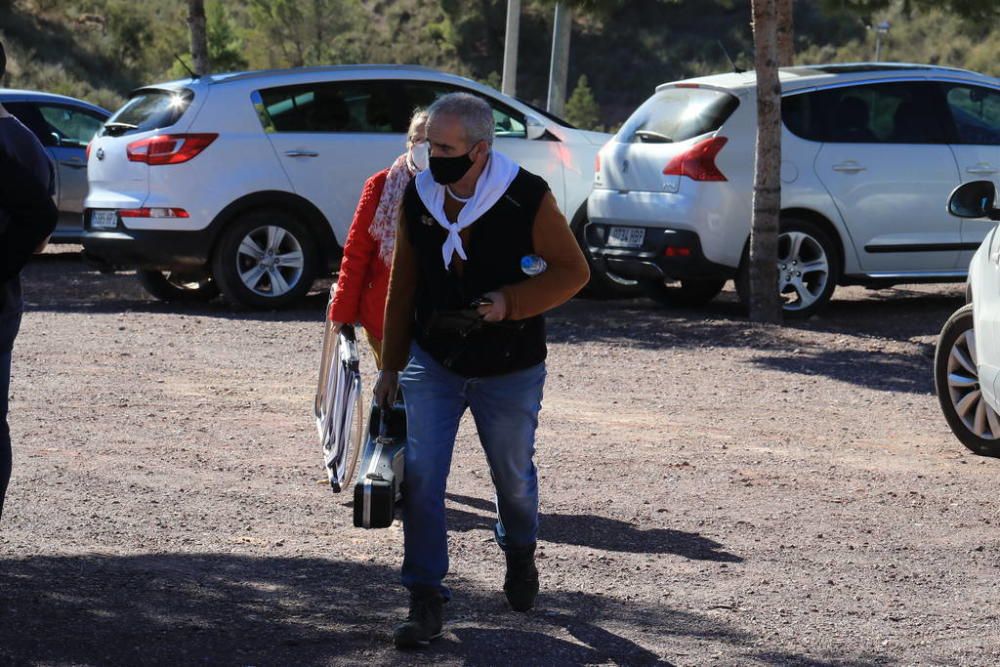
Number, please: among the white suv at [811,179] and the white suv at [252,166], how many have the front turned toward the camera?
0

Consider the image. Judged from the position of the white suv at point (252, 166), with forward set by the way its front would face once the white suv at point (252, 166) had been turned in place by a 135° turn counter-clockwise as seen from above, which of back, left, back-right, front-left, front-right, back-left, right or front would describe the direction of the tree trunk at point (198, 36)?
right

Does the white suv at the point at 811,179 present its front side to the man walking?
no

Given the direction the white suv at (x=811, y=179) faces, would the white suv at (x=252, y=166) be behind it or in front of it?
behind

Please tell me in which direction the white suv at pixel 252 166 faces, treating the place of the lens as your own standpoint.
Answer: facing away from the viewer and to the right of the viewer

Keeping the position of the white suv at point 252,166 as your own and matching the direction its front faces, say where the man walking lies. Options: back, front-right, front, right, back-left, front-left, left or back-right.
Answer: back-right

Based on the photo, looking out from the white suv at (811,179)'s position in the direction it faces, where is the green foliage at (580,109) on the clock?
The green foliage is roughly at 10 o'clock from the white suv.

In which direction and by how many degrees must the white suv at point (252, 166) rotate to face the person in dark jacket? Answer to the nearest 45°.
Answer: approximately 135° to its right

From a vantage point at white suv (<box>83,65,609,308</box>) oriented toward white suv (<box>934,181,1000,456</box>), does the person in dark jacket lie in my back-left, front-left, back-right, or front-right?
front-right

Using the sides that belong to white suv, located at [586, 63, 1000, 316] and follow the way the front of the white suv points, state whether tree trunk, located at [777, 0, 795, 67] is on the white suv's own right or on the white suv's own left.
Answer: on the white suv's own left

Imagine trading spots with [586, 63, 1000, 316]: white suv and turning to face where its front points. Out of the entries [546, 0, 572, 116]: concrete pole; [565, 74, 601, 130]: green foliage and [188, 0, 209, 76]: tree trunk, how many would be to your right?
0

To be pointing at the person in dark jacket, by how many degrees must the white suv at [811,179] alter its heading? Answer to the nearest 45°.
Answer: approximately 135° to its right

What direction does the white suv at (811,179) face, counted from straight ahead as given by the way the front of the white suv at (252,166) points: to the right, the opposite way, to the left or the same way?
the same way

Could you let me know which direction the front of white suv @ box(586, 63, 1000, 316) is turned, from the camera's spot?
facing away from the viewer and to the right of the viewer

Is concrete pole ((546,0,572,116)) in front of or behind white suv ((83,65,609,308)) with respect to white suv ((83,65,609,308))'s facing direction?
in front

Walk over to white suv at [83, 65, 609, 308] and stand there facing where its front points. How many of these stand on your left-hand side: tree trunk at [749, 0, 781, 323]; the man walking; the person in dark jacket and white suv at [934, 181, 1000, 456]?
0

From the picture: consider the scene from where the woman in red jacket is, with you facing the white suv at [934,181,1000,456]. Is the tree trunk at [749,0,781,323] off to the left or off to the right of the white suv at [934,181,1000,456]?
left

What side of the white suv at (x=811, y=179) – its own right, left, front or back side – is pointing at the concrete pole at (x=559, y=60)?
left
